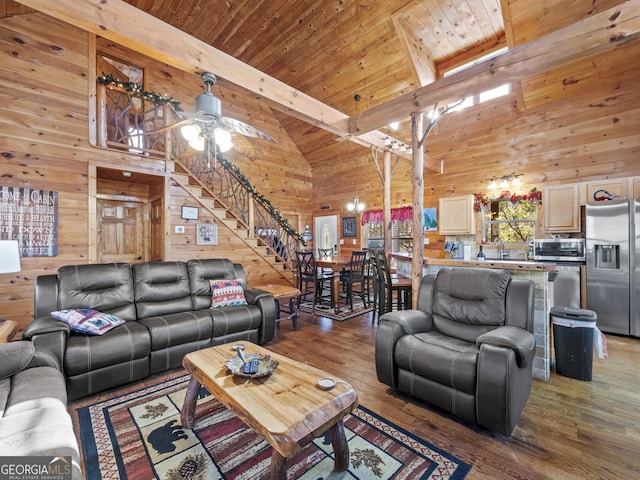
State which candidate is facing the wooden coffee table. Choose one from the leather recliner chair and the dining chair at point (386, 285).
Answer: the leather recliner chair

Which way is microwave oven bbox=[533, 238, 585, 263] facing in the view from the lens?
facing the viewer

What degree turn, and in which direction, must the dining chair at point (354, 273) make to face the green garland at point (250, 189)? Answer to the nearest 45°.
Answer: approximately 45° to its left

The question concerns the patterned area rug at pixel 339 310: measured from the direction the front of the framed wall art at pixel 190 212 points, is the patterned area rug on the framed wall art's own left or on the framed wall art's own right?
on the framed wall art's own left

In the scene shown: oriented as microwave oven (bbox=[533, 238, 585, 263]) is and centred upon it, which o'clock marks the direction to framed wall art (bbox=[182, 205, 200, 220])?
The framed wall art is roughly at 2 o'clock from the microwave oven.

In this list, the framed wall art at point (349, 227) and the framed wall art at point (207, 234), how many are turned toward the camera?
2

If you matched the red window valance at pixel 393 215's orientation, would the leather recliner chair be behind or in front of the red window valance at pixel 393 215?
in front

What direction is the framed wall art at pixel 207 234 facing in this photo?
toward the camera

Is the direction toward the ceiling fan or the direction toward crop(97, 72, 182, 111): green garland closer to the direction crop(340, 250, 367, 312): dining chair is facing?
the green garland

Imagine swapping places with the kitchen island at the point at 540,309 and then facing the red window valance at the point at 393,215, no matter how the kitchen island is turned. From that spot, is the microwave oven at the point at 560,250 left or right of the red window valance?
right

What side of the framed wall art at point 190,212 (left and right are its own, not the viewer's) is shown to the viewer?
front

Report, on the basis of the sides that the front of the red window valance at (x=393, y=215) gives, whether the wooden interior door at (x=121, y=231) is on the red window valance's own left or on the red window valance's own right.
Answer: on the red window valance's own right

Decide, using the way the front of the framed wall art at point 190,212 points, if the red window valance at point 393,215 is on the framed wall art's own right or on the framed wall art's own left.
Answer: on the framed wall art's own left

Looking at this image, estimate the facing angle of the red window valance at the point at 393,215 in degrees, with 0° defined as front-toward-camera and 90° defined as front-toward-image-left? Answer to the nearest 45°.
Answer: approximately 0°

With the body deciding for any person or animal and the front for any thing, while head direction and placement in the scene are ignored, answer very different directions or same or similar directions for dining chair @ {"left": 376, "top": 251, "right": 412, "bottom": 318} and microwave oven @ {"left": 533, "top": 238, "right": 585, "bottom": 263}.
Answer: very different directions

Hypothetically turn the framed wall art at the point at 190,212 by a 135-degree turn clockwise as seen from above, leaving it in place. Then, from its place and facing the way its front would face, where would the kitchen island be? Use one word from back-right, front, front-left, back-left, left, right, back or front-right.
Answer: back
